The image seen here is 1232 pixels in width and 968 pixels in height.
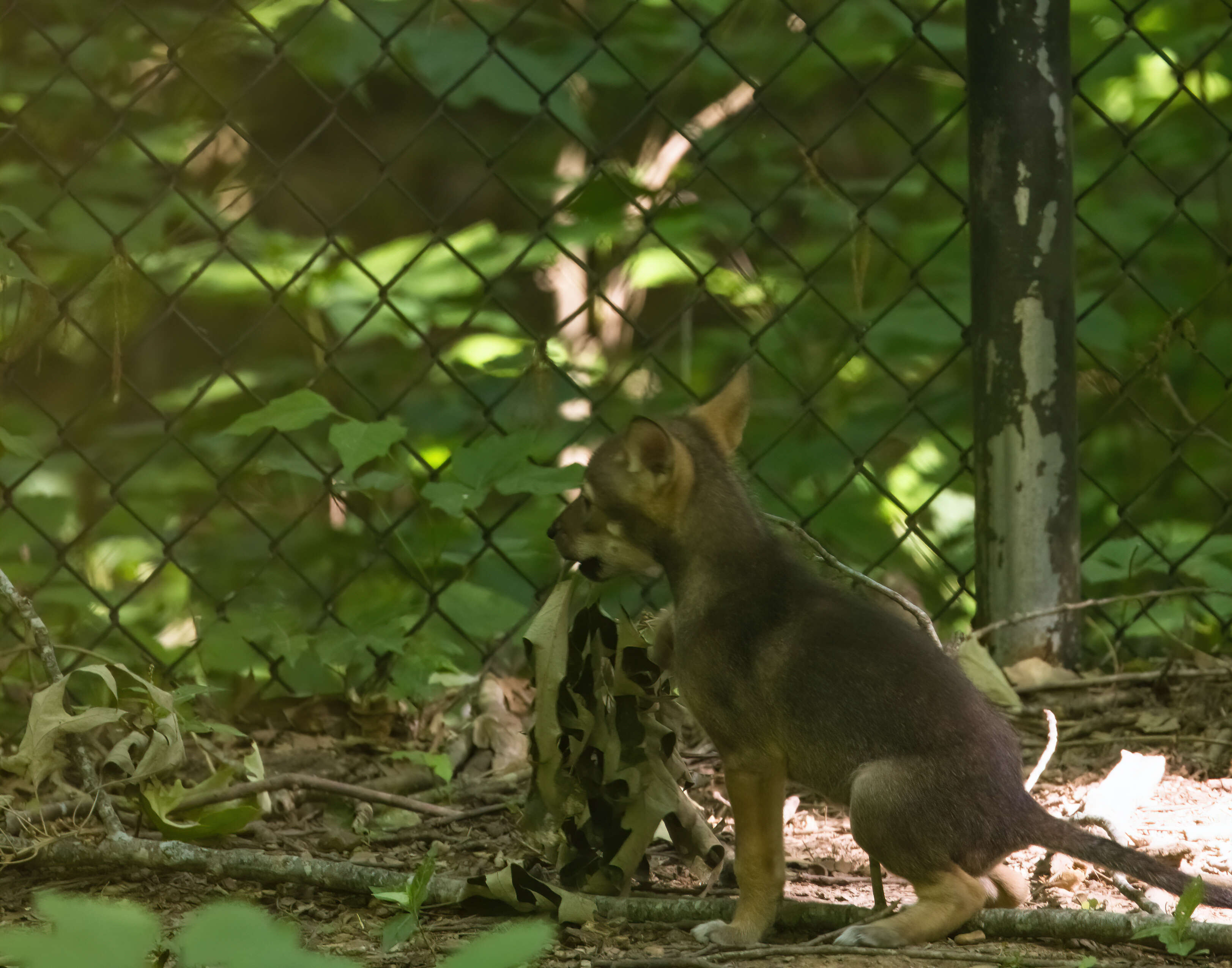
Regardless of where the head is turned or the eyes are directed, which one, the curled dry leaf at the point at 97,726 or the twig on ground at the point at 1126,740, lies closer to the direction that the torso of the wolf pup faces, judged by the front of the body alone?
the curled dry leaf

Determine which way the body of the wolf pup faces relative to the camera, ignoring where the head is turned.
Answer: to the viewer's left

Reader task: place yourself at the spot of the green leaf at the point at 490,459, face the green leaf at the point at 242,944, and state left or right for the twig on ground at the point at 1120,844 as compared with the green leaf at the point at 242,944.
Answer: left

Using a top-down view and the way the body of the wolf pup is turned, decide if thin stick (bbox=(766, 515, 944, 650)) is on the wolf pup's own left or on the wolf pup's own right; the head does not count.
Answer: on the wolf pup's own right
